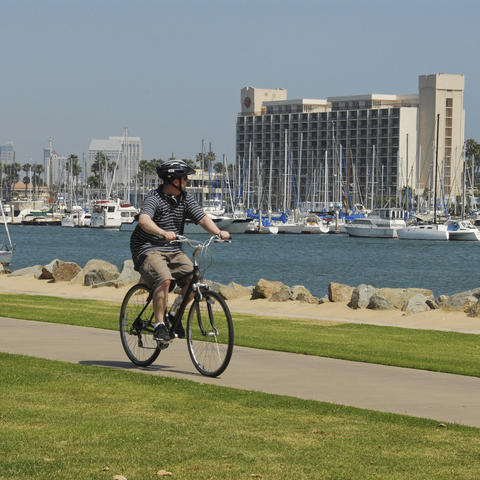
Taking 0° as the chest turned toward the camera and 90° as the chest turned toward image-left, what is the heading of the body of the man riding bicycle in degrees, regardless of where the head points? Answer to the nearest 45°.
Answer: approximately 315°

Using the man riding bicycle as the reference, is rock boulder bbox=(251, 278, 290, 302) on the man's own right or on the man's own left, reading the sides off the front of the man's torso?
on the man's own left

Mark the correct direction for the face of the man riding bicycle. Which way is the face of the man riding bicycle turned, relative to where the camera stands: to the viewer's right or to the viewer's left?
to the viewer's right

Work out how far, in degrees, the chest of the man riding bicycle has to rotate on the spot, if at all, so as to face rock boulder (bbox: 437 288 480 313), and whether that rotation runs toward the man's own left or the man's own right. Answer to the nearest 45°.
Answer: approximately 90° to the man's own left

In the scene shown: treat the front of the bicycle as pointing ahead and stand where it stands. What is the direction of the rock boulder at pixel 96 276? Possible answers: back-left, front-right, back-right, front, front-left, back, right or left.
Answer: back-left

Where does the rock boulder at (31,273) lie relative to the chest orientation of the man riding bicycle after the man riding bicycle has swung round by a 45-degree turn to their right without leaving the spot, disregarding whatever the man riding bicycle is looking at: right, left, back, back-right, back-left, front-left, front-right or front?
back

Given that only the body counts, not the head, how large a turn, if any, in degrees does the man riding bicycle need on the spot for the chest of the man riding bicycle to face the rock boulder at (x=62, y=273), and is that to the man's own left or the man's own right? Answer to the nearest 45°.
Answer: approximately 135° to the man's own left

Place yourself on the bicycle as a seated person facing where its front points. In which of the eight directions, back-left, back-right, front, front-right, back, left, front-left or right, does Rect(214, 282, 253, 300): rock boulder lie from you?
back-left

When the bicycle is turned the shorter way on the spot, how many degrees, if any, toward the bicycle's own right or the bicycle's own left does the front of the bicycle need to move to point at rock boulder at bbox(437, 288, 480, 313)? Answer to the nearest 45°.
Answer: approximately 90° to the bicycle's own left

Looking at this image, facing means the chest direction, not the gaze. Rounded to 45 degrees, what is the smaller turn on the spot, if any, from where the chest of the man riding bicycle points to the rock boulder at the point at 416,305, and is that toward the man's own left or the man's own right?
approximately 90° to the man's own left

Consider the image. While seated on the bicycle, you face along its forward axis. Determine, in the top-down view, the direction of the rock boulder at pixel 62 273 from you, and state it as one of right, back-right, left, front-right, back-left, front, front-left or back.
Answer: back-left
